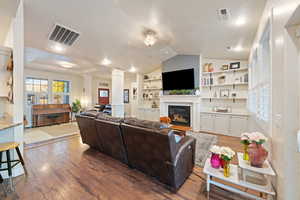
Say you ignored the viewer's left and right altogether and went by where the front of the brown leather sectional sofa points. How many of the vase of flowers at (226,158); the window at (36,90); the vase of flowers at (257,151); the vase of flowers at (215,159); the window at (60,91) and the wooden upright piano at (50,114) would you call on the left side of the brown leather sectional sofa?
3

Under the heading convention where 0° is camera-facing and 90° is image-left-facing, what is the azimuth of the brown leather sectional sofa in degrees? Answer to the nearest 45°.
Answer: approximately 225°

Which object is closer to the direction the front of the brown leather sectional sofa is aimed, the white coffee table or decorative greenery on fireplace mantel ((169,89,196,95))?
the decorative greenery on fireplace mantel

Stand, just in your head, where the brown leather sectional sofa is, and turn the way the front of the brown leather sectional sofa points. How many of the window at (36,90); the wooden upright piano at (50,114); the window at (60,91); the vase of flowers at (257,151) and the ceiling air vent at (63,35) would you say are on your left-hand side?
4

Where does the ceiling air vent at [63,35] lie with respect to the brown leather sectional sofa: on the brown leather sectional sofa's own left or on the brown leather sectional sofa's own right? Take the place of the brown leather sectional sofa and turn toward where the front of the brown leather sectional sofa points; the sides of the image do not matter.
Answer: on the brown leather sectional sofa's own left

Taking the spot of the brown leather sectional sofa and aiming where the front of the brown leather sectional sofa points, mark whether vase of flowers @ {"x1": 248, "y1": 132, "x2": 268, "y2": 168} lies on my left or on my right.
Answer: on my right

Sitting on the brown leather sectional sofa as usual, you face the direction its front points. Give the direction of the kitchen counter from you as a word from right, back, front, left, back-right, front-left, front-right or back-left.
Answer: back-left

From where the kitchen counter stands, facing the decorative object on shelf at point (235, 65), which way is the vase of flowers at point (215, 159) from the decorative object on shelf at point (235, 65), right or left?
right

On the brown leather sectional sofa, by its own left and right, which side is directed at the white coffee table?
right

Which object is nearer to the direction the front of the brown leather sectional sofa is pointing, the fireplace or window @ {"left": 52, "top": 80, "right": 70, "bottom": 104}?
the fireplace
